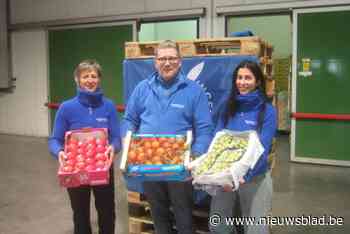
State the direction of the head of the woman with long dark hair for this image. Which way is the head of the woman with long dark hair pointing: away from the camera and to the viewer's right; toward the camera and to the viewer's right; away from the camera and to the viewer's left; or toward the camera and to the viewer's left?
toward the camera and to the viewer's left

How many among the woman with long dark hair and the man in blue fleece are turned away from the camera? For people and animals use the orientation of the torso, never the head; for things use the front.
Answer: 0

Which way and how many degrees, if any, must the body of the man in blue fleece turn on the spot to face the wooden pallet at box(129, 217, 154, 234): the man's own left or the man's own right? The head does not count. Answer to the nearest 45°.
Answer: approximately 180°

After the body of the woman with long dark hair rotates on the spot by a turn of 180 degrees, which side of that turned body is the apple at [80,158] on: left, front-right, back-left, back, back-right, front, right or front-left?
back-left

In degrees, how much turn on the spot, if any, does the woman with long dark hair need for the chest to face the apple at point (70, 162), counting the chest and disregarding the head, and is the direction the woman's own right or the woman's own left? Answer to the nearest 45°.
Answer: approximately 45° to the woman's own right

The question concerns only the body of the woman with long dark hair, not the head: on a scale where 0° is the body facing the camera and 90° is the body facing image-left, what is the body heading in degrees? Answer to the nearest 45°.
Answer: approximately 45°

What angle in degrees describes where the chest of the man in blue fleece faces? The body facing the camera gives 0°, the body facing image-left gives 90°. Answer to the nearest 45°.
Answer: approximately 0°
